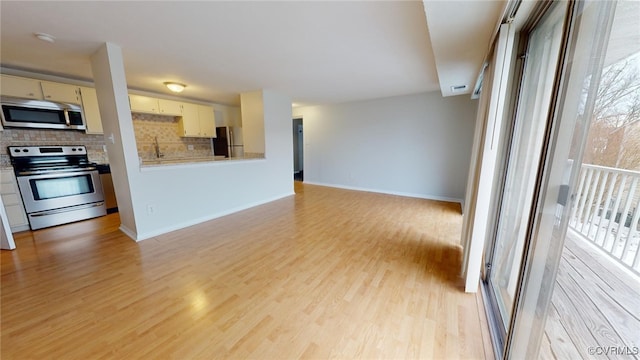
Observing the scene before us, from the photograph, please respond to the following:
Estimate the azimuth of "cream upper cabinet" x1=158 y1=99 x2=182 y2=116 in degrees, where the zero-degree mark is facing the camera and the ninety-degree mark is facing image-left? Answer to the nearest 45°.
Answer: approximately 315°

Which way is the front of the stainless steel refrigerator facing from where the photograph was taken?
facing the viewer and to the right of the viewer

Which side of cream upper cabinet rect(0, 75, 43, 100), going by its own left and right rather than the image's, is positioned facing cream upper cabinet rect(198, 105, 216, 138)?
left

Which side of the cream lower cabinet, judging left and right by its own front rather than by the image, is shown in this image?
front

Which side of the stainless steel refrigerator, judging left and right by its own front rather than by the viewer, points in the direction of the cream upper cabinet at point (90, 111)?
right

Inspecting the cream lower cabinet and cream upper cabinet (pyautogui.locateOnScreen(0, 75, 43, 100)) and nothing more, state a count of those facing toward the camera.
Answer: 2

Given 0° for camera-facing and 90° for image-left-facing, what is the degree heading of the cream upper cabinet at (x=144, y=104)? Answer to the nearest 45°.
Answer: approximately 315°
